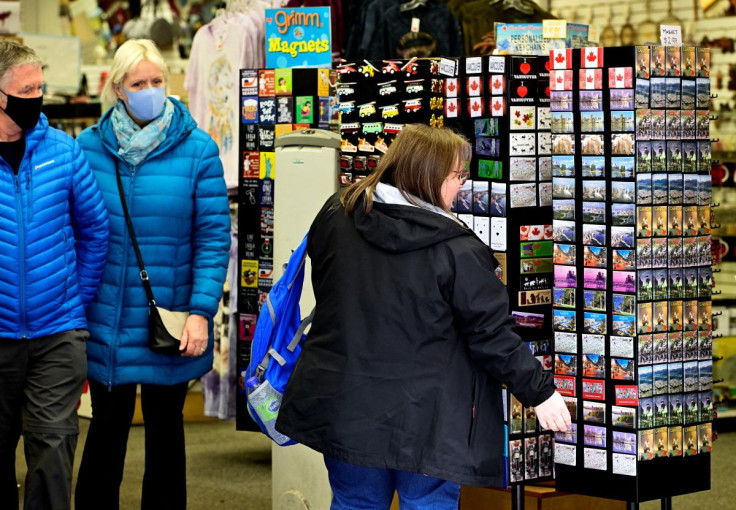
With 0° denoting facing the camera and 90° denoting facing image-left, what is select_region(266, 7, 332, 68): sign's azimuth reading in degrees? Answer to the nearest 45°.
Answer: approximately 0°

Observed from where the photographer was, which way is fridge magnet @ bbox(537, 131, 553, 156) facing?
facing the viewer

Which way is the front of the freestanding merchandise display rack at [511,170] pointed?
toward the camera

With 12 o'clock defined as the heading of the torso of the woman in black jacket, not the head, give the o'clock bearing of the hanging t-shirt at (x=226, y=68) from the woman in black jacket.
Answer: The hanging t-shirt is roughly at 10 o'clock from the woman in black jacket.

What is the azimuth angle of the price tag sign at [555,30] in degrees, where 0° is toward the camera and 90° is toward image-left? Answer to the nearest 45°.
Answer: approximately 0°

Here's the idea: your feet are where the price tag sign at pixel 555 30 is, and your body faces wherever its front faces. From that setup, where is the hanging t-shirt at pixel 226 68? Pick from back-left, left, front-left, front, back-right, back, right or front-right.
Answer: back-right

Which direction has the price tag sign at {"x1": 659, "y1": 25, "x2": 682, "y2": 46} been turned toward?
toward the camera

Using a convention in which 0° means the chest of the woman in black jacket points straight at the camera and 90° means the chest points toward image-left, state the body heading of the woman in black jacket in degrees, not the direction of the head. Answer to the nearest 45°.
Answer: approximately 225°
